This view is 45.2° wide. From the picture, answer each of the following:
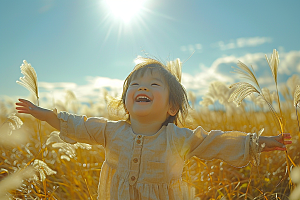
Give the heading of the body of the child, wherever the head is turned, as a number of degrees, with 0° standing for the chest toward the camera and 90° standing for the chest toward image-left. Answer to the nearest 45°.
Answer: approximately 0°

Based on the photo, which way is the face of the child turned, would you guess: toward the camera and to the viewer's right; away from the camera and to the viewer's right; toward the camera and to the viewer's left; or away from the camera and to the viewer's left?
toward the camera and to the viewer's left
